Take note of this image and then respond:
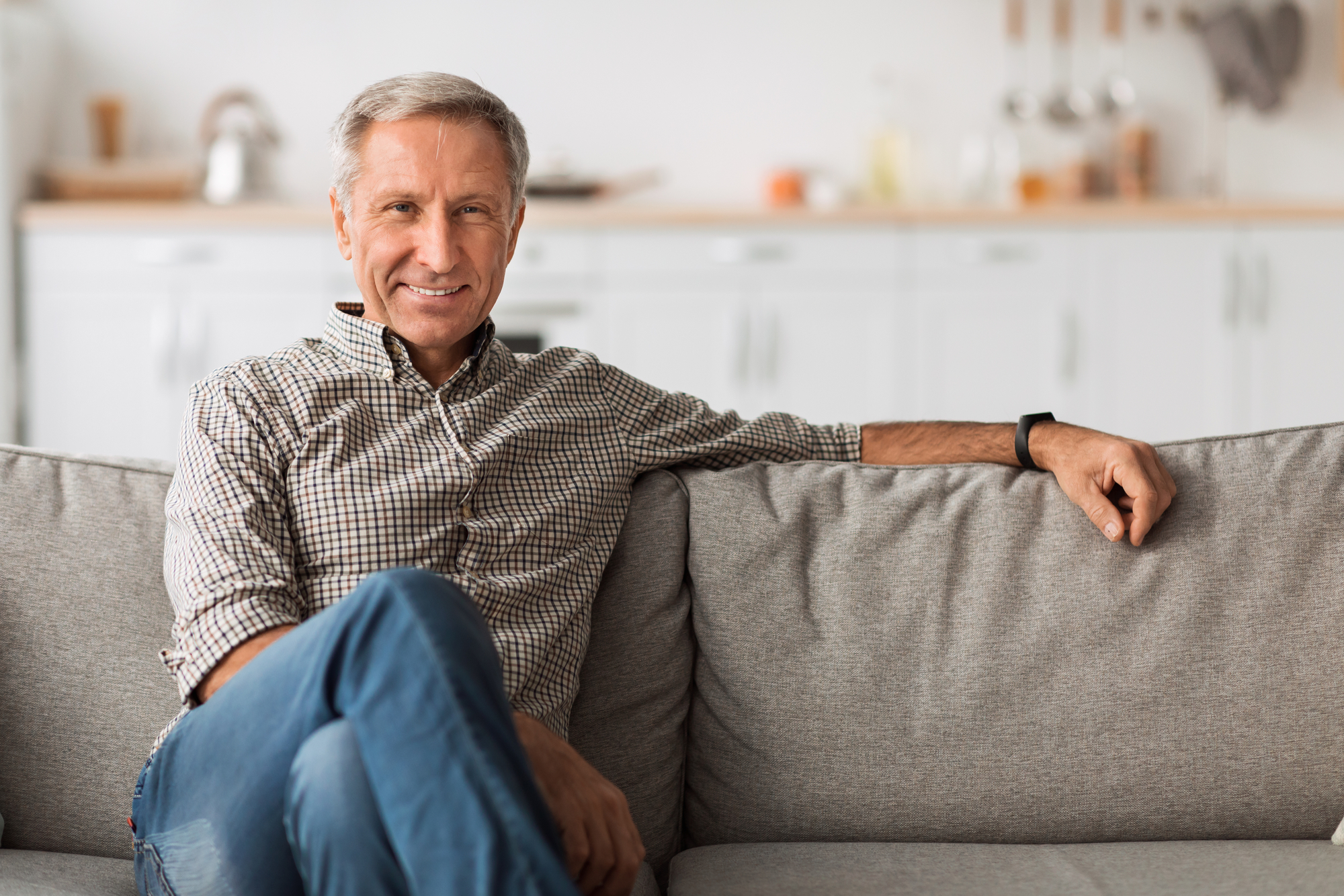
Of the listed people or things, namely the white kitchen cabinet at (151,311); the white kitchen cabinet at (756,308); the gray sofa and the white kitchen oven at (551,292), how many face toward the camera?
4

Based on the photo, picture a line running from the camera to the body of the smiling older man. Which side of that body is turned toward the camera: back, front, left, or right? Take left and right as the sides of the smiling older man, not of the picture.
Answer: front

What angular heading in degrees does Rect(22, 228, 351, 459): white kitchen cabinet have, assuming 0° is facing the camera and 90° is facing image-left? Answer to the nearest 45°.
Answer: approximately 0°

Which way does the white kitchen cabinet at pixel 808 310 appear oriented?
toward the camera

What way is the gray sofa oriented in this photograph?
toward the camera

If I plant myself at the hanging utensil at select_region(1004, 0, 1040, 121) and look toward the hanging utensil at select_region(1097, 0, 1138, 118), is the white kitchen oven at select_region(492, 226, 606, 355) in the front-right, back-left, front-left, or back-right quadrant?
back-right

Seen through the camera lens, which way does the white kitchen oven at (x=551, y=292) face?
facing the viewer

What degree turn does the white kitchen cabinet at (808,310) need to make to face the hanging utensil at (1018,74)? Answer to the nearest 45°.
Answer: approximately 135° to its left

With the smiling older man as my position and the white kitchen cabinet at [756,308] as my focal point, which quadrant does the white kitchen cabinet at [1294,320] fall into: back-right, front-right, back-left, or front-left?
front-right

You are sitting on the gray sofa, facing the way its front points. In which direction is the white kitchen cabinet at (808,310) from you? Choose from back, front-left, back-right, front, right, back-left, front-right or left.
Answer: back
